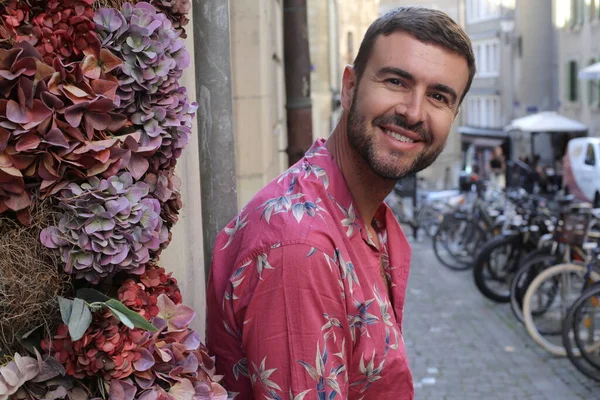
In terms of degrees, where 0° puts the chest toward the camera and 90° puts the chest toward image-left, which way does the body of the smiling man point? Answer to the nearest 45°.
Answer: approximately 315°

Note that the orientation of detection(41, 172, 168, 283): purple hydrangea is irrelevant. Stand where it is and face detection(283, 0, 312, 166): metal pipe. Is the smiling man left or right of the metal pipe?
right

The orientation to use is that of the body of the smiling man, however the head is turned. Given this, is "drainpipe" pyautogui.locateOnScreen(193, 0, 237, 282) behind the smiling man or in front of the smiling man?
behind
